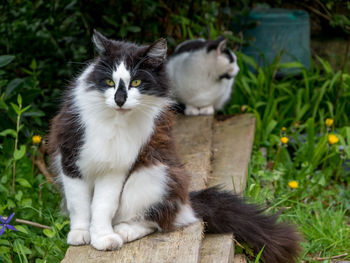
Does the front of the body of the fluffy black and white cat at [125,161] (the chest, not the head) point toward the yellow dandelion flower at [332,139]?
no

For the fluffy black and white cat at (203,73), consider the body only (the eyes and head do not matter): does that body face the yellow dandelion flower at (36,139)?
no

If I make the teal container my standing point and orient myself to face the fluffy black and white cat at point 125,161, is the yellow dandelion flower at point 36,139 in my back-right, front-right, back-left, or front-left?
front-right

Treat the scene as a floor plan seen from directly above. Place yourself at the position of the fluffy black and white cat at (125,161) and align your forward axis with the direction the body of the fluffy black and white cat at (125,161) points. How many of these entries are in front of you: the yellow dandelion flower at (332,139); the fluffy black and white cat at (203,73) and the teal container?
0

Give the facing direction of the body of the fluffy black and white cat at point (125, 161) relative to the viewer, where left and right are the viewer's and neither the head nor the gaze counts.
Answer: facing the viewer and to the left of the viewer
